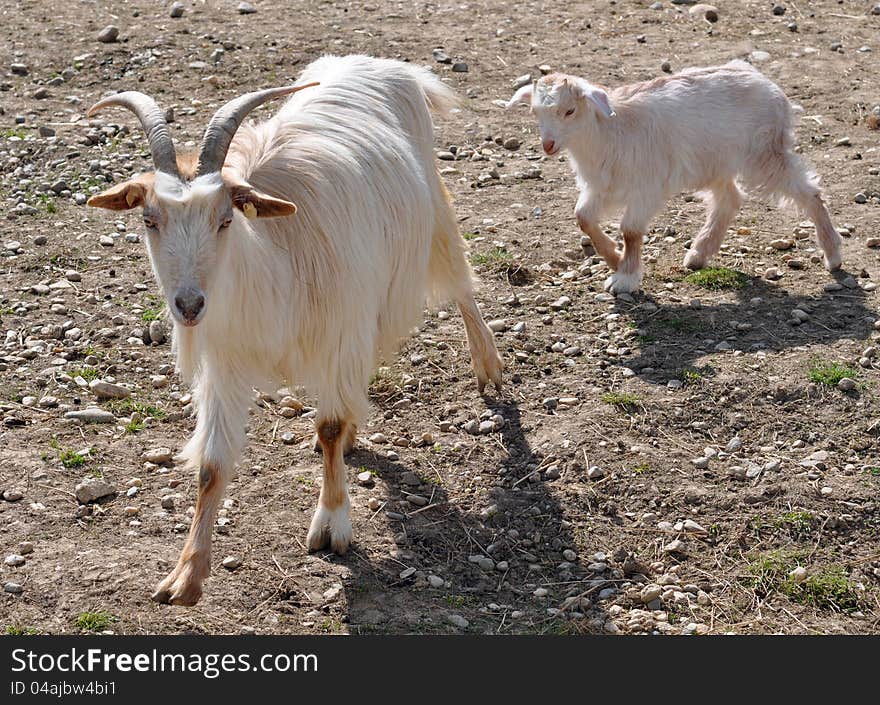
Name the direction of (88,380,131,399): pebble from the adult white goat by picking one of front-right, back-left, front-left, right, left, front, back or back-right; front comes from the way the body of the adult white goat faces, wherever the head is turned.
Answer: right

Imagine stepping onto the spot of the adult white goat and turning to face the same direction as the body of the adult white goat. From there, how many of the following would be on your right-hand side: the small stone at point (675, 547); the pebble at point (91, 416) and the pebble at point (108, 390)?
2

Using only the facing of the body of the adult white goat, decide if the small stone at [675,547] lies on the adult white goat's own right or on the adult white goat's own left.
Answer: on the adult white goat's own left

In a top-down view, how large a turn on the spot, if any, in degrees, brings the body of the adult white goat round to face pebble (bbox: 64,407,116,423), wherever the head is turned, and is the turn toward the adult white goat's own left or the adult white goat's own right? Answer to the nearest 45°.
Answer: approximately 90° to the adult white goat's own right

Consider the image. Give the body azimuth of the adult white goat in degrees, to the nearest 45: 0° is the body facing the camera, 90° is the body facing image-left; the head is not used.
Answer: approximately 45°

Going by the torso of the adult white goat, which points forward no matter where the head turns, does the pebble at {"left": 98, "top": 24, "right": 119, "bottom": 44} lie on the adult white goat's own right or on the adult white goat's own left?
on the adult white goat's own right

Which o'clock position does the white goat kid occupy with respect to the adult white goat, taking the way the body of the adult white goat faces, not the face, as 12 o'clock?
The white goat kid is roughly at 6 o'clock from the adult white goat.

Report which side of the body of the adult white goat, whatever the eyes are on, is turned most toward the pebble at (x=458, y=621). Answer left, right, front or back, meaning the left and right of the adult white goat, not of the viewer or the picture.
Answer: left
